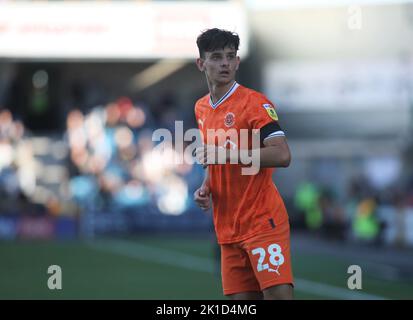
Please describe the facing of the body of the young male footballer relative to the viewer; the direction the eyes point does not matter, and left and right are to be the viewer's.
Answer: facing the viewer and to the left of the viewer
